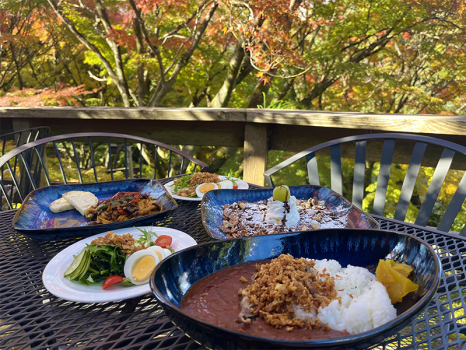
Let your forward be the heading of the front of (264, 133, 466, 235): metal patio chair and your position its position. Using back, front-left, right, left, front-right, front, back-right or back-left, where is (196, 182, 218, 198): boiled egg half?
front

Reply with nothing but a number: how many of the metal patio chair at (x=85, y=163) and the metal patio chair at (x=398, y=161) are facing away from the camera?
0

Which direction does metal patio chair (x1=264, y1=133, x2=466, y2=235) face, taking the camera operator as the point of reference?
facing the viewer and to the left of the viewer

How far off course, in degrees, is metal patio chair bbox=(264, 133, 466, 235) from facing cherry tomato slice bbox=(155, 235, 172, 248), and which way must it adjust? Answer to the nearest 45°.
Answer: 0° — it already faces it

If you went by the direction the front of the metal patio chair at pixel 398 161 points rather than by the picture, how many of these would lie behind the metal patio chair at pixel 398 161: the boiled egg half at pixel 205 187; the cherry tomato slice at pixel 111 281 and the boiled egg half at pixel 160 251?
0

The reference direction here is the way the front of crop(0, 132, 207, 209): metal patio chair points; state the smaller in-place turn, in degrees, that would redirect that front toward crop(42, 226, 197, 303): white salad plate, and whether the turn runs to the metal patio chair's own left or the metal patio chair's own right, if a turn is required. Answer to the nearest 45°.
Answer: approximately 45° to the metal patio chair's own right

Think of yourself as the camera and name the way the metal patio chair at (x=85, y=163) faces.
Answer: facing the viewer and to the right of the viewer

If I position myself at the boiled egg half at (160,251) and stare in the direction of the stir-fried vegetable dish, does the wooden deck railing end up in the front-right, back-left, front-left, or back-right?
front-right

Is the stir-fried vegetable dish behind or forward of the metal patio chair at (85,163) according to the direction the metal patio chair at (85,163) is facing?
forward

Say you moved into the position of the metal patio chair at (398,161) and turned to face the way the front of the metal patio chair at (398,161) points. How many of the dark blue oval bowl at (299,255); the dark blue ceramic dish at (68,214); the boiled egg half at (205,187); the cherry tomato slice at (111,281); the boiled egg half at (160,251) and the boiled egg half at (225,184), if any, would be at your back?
0

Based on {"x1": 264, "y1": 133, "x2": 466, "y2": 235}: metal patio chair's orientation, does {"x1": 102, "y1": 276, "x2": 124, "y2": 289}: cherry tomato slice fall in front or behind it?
in front
